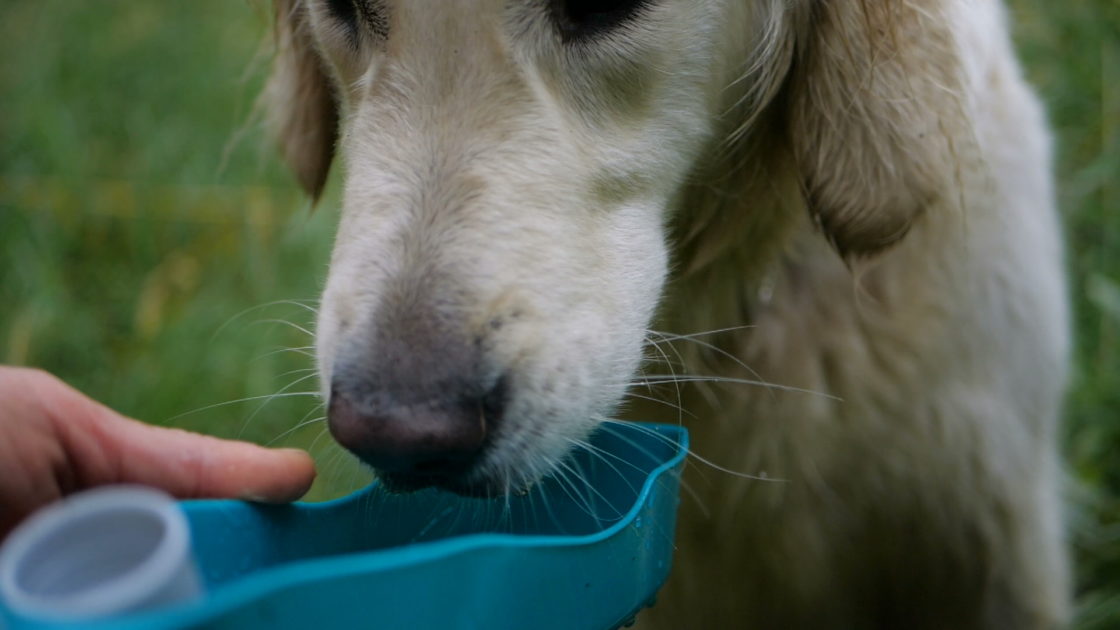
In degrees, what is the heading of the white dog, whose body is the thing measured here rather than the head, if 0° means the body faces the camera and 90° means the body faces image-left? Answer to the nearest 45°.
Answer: approximately 45°
